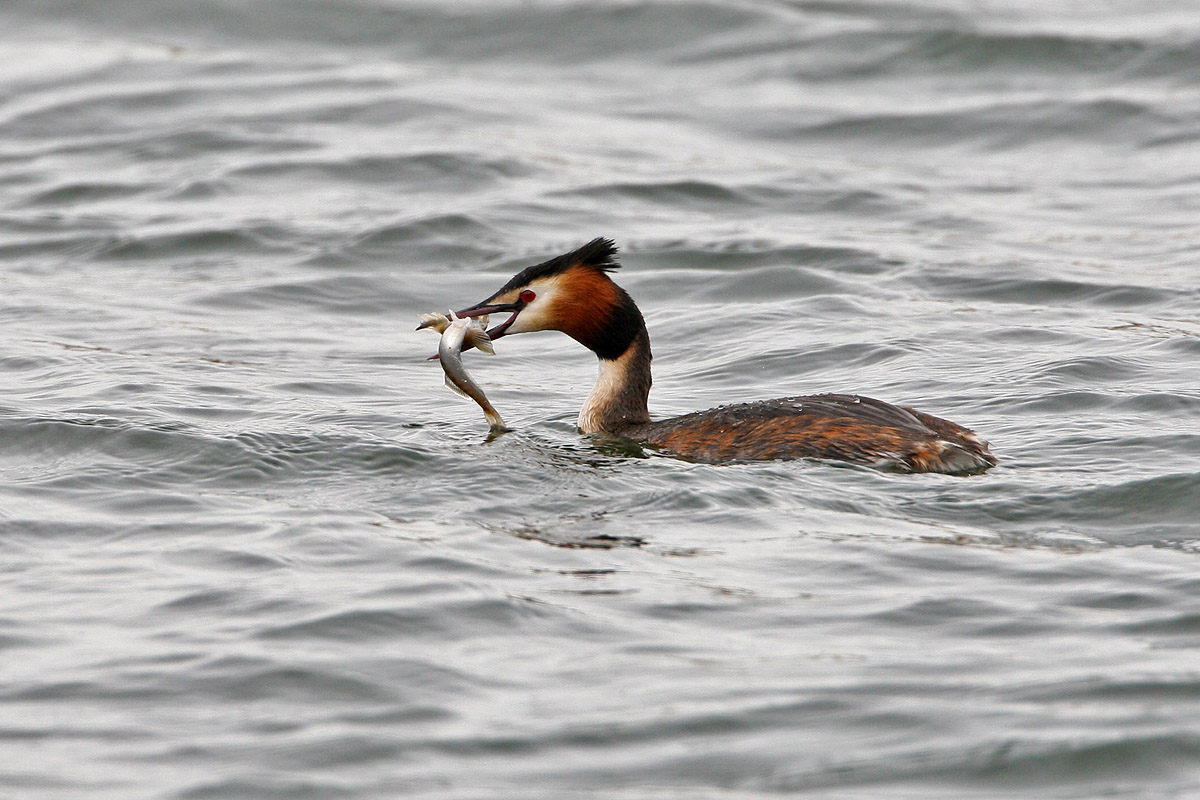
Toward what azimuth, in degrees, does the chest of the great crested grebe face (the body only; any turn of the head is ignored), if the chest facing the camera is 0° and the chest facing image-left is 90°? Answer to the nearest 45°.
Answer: approximately 90°
